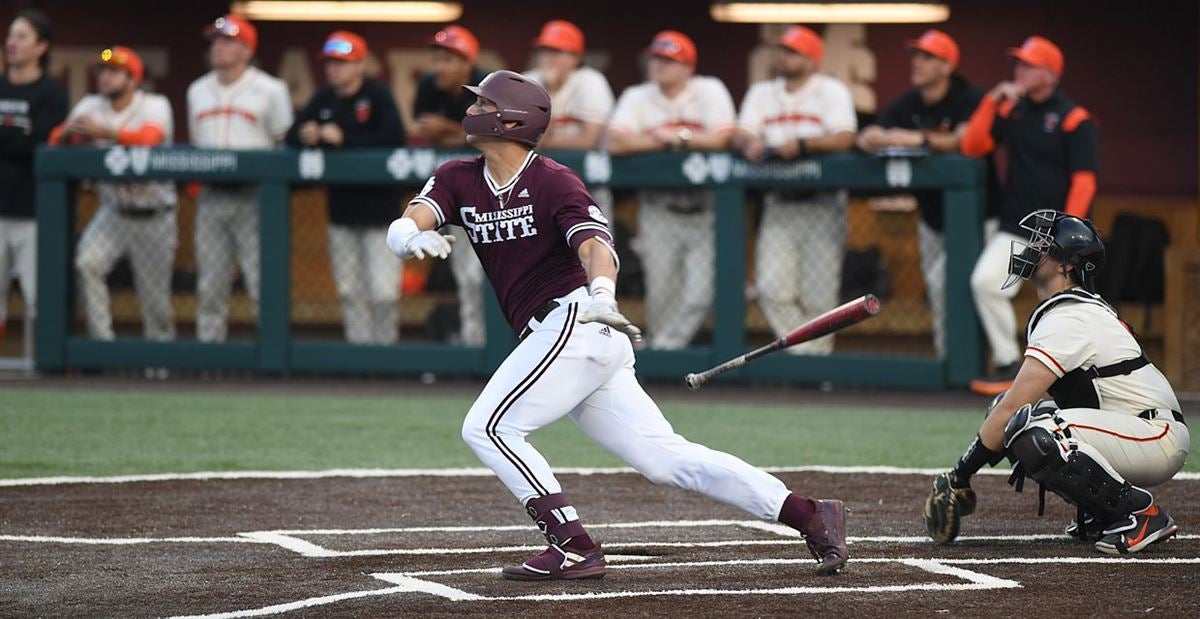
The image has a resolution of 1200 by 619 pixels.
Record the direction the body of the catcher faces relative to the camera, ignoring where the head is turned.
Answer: to the viewer's left

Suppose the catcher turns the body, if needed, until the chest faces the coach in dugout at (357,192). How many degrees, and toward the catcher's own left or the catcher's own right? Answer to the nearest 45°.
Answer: approximately 45° to the catcher's own right

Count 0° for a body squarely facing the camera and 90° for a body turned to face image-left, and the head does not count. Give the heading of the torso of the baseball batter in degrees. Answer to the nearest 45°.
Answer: approximately 45°

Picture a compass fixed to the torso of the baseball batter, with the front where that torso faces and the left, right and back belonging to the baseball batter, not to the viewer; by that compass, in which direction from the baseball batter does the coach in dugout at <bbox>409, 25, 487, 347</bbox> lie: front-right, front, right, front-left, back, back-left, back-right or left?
back-right

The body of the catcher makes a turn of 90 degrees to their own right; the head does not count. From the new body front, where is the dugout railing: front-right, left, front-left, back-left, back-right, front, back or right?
front-left

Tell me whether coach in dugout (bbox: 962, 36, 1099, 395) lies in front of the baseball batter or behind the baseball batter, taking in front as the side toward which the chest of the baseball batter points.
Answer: behind

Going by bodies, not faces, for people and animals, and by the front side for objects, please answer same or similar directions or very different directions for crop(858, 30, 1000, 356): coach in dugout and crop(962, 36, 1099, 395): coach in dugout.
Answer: same or similar directions

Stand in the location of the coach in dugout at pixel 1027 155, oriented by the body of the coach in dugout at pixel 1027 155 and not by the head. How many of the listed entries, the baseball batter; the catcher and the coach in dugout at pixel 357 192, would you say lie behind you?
0

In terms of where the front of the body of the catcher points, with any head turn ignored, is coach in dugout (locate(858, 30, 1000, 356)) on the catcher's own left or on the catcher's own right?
on the catcher's own right

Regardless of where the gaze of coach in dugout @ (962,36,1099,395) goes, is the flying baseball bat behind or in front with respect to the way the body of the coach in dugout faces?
in front

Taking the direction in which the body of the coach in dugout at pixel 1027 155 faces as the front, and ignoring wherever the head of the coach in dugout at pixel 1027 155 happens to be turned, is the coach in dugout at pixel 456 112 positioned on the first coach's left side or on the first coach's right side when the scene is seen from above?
on the first coach's right side

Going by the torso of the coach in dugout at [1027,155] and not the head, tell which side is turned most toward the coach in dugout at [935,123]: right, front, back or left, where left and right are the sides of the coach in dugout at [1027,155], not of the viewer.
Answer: right

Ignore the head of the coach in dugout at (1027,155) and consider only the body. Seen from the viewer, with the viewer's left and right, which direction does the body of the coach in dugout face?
facing the viewer and to the left of the viewer

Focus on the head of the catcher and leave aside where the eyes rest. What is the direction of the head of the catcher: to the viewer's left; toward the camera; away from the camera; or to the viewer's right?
to the viewer's left

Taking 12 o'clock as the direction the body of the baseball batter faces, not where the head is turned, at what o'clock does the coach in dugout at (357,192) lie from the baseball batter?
The coach in dugout is roughly at 4 o'clock from the baseball batter.
